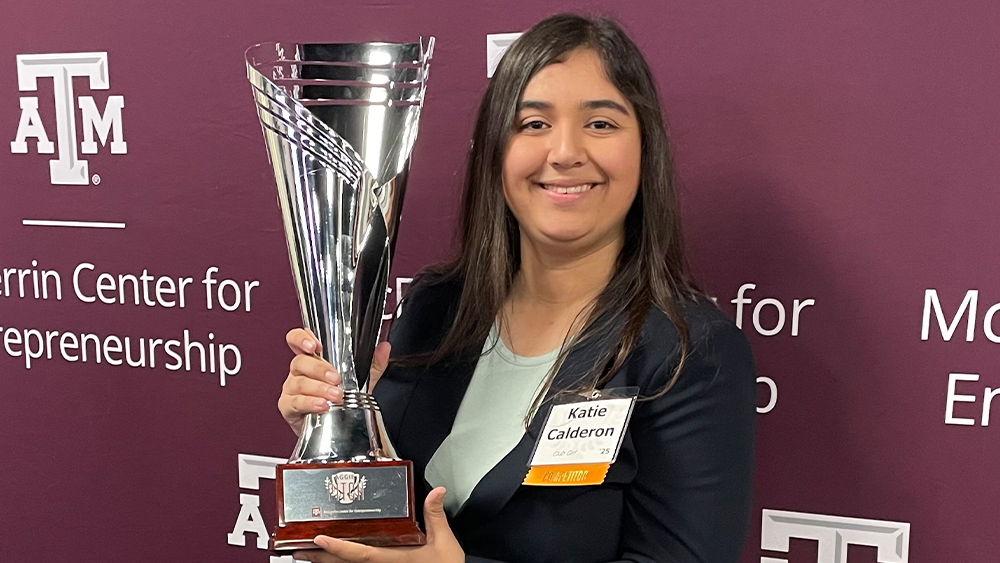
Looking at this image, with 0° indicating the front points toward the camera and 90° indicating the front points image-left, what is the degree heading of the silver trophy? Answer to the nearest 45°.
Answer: approximately 0°

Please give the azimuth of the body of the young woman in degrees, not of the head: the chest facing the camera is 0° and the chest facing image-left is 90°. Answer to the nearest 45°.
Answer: approximately 45°
